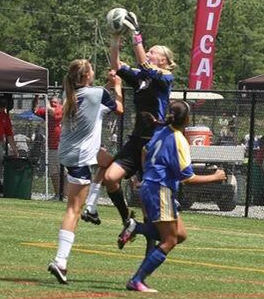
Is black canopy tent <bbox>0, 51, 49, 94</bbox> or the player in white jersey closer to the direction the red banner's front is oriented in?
the player in white jersey

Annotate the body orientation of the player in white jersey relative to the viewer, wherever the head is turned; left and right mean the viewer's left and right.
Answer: facing away from the viewer and to the right of the viewer

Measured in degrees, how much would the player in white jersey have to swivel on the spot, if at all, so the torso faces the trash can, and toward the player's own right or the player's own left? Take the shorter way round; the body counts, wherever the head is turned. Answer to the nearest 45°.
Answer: approximately 45° to the player's own left

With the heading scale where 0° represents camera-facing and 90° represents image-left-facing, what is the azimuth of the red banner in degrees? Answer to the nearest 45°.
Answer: approximately 0°

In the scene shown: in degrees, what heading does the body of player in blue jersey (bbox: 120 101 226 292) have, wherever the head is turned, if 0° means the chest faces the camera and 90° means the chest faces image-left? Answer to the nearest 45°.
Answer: approximately 225°

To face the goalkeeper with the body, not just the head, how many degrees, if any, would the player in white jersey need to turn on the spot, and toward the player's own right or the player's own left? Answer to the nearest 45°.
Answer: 0° — they already face them

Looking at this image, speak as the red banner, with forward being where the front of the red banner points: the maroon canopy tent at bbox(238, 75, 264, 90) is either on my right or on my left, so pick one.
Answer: on my left

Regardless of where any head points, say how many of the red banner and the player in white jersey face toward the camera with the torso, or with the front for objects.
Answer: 1

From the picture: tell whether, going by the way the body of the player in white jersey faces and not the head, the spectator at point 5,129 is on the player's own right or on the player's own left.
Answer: on the player's own left
